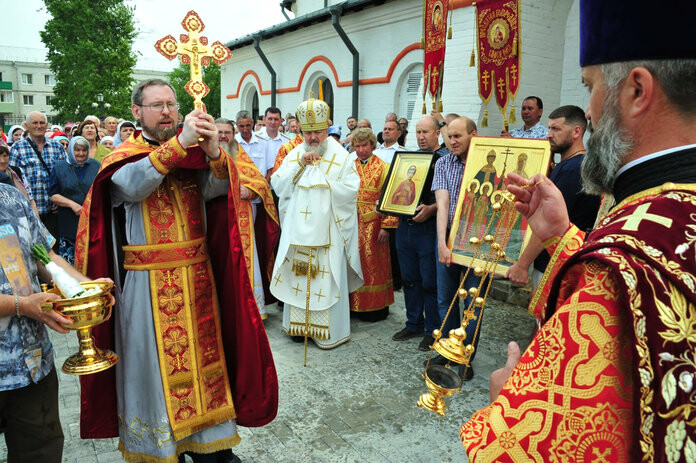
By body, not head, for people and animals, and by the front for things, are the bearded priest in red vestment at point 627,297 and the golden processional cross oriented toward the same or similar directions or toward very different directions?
very different directions

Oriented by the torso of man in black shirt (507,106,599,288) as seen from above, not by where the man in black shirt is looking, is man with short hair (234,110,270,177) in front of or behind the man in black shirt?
in front

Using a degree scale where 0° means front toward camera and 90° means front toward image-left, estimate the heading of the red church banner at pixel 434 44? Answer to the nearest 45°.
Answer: approximately 45°

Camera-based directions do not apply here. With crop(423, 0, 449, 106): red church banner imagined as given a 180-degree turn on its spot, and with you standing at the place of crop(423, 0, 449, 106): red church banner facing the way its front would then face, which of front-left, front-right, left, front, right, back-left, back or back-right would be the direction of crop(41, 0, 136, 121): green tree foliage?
left

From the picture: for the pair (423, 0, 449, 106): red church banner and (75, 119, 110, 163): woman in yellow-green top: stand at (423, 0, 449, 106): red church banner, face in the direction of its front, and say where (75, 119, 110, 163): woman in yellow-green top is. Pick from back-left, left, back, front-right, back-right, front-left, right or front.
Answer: front-right

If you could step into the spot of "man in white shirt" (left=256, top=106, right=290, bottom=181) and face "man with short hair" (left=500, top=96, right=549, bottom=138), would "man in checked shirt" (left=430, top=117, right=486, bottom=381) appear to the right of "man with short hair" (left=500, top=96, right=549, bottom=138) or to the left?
right

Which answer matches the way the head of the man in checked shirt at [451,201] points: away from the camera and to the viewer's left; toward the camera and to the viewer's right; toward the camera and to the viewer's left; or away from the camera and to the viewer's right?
toward the camera and to the viewer's left

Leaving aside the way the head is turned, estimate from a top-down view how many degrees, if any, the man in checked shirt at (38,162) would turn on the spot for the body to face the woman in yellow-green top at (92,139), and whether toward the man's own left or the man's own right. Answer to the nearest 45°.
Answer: approximately 135° to the man's own left

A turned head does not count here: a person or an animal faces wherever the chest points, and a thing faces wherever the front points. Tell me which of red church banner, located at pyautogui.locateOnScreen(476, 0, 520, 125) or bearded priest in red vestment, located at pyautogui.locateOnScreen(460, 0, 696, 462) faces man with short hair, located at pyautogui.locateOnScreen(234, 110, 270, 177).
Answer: the bearded priest in red vestment

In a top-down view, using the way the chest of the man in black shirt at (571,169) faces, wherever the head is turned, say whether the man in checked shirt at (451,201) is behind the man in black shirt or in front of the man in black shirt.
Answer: in front

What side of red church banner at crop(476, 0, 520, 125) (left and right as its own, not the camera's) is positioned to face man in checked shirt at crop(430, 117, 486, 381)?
front

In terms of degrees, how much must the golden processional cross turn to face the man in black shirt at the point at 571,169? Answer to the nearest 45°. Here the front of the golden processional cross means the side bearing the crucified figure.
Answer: approximately 90° to its left

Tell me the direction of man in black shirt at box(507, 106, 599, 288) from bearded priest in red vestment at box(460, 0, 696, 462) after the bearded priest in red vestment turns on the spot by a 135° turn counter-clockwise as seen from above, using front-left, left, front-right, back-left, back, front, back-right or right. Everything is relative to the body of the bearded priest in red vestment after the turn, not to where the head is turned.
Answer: back
